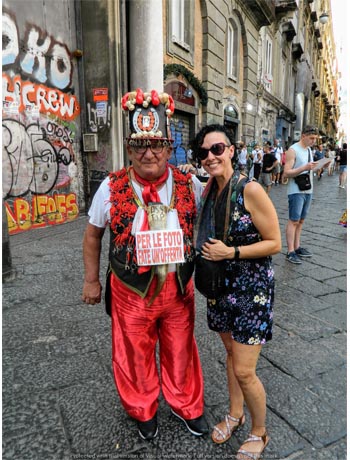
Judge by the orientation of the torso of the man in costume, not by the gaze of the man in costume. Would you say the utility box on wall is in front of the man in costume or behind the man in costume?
behind

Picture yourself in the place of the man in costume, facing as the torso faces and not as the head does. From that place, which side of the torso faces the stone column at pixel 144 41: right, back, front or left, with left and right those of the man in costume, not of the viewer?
back

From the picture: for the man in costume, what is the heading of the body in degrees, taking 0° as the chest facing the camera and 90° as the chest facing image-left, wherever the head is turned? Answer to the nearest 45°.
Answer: approximately 0°

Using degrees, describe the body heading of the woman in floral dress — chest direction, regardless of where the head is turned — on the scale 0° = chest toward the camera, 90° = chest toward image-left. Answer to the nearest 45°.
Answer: approximately 45°

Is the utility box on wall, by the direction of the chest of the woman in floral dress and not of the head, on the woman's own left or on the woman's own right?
on the woman's own right

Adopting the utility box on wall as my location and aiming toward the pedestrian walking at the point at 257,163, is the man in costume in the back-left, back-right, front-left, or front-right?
back-right

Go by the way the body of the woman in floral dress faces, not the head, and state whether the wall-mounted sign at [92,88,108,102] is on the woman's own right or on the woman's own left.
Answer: on the woman's own right

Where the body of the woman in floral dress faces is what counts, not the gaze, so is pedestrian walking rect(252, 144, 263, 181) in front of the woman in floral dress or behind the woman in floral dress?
behind
